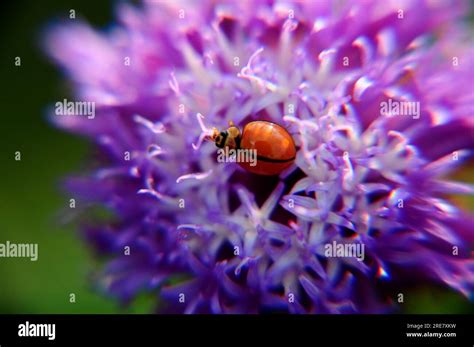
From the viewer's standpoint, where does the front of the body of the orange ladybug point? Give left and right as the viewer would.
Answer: facing to the left of the viewer
